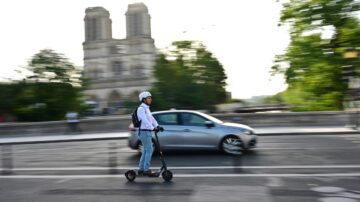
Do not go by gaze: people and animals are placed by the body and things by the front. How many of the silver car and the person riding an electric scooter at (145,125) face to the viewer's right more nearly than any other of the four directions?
2

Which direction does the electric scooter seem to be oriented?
to the viewer's right

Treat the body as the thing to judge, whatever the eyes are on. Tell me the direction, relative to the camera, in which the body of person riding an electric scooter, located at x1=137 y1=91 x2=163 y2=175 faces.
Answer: to the viewer's right

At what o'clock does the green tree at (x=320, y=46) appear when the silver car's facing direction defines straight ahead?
The green tree is roughly at 10 o'clock from the silver car.

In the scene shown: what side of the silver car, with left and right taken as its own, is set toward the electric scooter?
right

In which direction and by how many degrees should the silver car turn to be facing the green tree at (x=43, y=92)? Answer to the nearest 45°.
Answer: approximately 135° to its left

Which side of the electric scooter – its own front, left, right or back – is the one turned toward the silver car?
left

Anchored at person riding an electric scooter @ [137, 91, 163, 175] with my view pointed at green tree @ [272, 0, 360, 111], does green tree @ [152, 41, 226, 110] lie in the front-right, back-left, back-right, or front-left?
front-left

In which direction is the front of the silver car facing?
to the viewer's right
